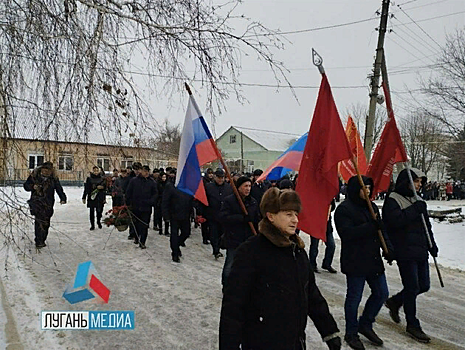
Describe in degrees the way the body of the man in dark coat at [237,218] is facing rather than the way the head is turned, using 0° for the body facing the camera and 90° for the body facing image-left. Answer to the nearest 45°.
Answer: approximately 315°

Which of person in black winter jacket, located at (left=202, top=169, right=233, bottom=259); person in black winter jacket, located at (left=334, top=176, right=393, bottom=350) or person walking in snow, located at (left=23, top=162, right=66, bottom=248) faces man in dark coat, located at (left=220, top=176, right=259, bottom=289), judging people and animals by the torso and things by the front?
person in black winter jacket, located at (left=202, top=169, right=233, bottom=259)

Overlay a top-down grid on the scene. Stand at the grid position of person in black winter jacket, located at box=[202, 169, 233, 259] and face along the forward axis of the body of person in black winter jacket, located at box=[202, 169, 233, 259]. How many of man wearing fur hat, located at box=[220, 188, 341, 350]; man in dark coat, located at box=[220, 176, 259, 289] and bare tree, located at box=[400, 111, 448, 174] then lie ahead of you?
2

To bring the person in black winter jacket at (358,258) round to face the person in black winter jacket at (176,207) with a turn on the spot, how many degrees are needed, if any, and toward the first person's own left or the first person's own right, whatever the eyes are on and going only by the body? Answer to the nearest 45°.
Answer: approximately 180°

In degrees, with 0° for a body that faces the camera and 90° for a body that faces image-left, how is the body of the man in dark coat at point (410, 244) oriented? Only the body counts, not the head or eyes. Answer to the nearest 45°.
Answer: approximately 315°

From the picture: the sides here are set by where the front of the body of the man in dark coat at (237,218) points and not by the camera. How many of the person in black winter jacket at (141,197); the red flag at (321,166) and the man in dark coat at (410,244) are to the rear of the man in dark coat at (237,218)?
1

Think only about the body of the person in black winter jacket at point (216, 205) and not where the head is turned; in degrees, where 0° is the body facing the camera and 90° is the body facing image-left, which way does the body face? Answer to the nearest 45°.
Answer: approximately 0°

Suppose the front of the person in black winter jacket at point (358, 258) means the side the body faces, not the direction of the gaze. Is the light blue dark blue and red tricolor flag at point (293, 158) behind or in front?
behind
